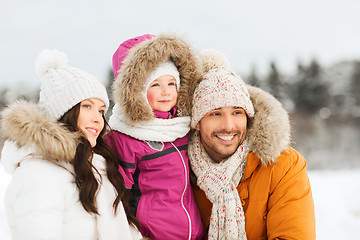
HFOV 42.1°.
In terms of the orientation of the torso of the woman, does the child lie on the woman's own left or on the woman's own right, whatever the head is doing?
on the woman's own left

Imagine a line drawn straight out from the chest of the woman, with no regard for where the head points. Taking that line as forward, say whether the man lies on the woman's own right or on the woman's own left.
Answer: on the woman's own left

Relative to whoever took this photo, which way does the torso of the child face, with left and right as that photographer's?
facing the viewer and to the right of the viewer

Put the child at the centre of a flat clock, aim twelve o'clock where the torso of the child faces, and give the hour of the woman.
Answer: The woman is roughly at 3 o'clock from the child.

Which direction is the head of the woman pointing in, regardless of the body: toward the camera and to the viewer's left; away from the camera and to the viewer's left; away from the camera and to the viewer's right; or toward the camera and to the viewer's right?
toward the camera and to the viewer's right

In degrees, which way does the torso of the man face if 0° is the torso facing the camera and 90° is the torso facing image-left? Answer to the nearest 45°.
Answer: approximately 45°

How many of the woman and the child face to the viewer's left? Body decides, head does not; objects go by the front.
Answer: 0
